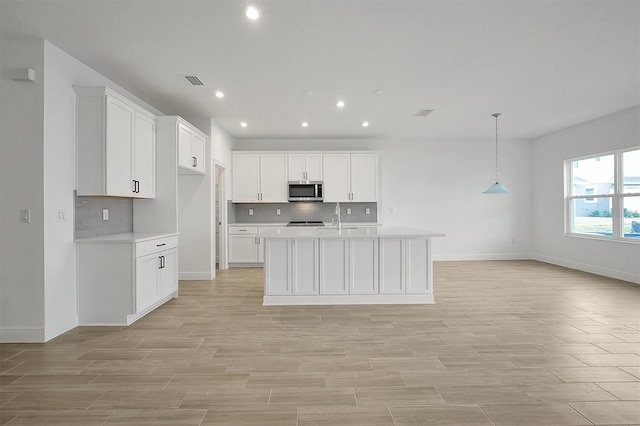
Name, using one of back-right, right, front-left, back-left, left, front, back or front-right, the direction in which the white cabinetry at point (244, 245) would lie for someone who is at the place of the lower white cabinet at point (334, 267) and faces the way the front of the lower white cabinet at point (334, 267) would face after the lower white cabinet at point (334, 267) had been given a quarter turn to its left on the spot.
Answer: back-left

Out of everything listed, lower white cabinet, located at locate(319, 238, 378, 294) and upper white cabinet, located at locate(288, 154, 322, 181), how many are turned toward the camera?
2

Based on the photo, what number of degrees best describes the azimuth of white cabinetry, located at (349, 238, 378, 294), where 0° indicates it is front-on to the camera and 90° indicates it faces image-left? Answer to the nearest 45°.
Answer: approximately 0°

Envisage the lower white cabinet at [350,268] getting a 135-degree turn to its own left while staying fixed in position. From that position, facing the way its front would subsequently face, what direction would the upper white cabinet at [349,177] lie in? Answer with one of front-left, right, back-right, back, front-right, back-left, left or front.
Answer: front-left

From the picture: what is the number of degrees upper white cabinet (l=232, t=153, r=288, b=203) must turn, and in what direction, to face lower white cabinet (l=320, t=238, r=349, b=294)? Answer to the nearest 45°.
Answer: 0° — it already faces it

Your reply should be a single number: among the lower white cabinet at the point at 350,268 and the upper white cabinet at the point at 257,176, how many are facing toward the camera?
2

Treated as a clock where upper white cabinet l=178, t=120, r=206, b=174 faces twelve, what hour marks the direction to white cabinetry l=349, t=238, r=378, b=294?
The white cabinetry is roughly at 12 o'clock from the upper white cabinet.

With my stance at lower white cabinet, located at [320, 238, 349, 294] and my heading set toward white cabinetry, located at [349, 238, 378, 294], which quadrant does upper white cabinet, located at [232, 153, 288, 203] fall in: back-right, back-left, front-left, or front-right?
back-left

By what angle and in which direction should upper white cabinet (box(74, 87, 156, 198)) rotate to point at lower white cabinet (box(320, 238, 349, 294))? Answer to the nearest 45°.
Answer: approximately 45° to its left
